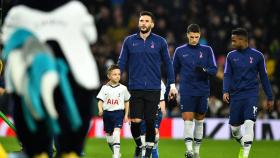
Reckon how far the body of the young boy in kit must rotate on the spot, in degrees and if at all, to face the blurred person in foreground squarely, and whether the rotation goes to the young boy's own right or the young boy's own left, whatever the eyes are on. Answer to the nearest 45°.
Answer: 0° — they already face them

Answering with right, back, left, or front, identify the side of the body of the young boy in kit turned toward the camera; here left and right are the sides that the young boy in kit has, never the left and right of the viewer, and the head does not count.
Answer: front
